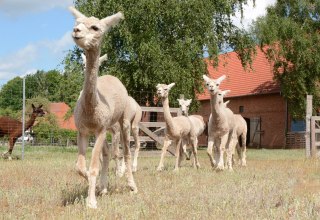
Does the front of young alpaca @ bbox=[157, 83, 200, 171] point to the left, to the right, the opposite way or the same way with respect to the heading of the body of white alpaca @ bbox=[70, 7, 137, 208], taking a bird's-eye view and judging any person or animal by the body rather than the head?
the same way

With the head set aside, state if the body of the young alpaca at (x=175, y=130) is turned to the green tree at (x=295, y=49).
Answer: no

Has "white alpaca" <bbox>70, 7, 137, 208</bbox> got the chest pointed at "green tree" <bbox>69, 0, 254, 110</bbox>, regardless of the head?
no

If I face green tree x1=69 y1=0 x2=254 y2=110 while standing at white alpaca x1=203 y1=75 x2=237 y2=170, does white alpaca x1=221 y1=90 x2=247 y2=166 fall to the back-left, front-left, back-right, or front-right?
front-right

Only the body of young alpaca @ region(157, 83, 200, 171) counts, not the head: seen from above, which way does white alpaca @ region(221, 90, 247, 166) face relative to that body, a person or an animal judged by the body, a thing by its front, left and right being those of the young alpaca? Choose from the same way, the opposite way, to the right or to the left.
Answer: the same way

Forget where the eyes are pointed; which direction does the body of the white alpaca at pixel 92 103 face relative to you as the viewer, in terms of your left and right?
facing the viewer and to the left of the viewer

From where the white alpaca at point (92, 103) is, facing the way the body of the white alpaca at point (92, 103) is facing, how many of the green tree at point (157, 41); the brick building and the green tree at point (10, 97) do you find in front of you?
0

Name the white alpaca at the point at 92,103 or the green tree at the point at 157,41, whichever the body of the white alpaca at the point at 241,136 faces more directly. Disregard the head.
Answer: the white alpaca

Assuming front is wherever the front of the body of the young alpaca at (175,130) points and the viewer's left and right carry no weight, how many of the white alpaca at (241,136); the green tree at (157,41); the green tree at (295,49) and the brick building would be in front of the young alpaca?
0

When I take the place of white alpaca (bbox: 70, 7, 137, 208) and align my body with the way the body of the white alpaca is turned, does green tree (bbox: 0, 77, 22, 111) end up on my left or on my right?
on my right

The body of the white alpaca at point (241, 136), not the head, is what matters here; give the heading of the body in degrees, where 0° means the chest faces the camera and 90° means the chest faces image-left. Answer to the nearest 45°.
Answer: approximately 45°

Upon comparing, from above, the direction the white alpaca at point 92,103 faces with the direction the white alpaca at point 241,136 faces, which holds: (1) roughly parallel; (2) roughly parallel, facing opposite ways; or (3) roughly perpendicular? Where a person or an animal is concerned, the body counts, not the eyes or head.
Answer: roughly parallel

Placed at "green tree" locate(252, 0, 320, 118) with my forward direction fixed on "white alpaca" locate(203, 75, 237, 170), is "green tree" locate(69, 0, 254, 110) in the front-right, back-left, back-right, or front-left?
front-right

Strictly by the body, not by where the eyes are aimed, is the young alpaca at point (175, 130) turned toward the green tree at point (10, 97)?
no

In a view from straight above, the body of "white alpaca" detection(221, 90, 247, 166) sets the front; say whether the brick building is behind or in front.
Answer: behind

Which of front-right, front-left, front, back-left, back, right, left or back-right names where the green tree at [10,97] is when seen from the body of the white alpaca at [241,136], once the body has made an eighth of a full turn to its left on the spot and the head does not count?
back-right
